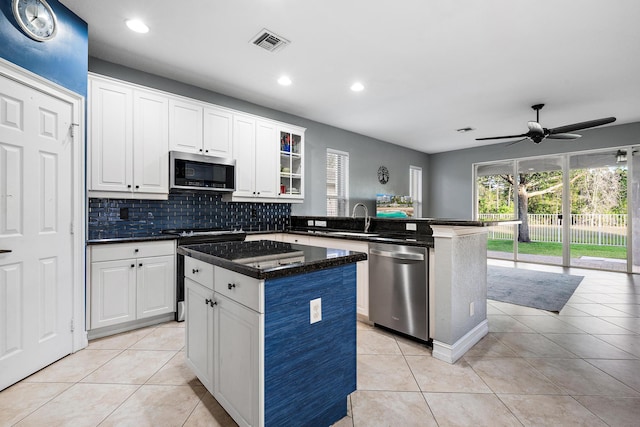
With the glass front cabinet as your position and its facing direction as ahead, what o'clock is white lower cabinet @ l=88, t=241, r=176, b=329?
The white lower cabinet is roughly at 3 o'clock from the glass front cabinet.

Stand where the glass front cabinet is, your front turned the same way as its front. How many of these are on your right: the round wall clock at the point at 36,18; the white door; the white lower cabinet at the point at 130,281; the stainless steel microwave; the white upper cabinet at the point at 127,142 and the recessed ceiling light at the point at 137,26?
6

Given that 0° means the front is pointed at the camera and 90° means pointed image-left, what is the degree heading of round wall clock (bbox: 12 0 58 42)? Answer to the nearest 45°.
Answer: approximately 315°

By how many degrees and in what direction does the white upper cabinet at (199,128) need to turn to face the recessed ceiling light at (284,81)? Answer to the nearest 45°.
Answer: approximately 45° to its left

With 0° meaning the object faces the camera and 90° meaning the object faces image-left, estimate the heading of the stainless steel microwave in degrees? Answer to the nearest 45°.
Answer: approximately 315°

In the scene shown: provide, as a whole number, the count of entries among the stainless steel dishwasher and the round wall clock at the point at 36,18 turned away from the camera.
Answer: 0

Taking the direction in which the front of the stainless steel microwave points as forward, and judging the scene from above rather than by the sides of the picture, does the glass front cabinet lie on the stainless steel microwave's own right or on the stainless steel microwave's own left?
on the stainless steel microwave's own left

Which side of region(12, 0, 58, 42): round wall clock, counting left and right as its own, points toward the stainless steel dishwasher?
front

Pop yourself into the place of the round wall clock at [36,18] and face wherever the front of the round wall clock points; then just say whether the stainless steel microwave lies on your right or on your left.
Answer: on your left

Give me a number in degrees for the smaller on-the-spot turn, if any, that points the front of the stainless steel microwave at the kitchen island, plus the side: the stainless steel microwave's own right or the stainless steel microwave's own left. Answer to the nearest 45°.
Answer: approximately 45° to the stainless steel microwave's own right

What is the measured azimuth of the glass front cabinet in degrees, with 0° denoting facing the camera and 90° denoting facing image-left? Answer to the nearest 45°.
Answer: approximately 315°

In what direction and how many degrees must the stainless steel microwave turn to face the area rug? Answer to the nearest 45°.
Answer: approximately 45° to its left

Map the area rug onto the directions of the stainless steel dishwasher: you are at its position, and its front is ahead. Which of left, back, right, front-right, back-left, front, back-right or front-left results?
back

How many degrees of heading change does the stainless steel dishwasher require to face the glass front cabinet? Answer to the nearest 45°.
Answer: approximately 90° to its right
